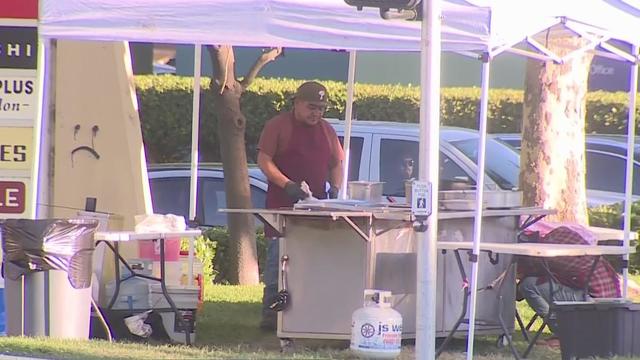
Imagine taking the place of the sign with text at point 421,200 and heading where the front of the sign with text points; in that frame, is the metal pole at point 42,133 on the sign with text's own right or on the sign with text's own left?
on the sign with text's own right

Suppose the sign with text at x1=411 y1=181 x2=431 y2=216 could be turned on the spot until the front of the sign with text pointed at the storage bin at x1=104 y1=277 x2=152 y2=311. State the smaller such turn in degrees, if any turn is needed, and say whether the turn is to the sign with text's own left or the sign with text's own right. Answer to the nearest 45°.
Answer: approximately 135° to the sign with text's own right

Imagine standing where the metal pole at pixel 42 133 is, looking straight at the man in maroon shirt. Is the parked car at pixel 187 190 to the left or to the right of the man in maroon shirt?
left

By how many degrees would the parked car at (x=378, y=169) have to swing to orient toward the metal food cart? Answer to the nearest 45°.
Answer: approximately 45° to its right

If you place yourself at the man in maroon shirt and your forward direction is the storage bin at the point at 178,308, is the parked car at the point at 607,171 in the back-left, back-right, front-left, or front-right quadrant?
back-right

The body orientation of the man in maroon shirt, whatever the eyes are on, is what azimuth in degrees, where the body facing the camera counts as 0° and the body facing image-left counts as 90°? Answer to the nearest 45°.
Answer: approximately 315°

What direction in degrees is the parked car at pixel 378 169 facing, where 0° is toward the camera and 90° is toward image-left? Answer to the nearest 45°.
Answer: approximately 315°

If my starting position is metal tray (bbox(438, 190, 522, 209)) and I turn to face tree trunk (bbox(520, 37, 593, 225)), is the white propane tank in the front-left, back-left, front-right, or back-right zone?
back-left

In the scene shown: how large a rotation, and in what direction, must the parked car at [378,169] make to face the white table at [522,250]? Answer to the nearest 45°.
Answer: approximately 45° to its right

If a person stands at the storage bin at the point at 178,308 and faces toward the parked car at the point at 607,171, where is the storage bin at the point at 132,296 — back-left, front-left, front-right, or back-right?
back-left

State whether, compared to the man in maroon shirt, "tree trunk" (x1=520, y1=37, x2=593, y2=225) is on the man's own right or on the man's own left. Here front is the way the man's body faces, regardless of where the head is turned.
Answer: on the man's own left

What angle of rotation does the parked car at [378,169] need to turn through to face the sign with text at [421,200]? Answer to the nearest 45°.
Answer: approximately 45° to its right

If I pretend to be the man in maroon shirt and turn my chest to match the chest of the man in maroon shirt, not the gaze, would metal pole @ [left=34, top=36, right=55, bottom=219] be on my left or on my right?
on my right

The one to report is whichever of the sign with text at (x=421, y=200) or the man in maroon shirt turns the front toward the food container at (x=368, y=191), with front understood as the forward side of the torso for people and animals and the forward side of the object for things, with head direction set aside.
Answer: the man in maroon shirt
